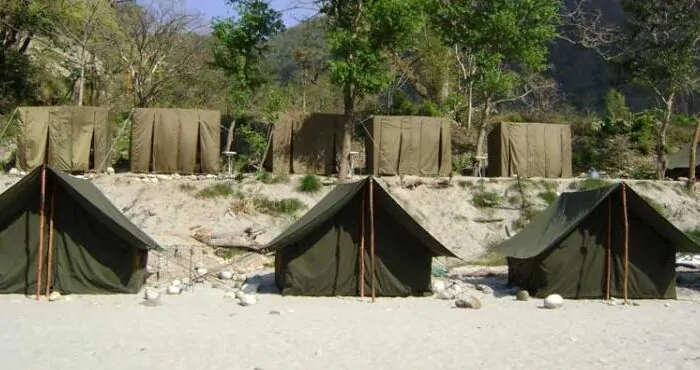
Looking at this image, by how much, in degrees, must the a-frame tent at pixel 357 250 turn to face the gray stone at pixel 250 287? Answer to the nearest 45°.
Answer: approximately 90° to its right

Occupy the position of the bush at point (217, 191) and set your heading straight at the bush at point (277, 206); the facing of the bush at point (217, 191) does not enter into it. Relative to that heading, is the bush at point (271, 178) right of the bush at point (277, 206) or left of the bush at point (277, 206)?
left

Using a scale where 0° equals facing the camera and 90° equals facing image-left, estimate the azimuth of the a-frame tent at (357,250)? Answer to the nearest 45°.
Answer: approximately 0°

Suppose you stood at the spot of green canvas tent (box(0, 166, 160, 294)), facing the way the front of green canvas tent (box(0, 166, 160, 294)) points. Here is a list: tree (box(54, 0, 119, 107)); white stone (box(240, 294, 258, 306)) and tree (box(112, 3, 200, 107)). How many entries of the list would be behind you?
2

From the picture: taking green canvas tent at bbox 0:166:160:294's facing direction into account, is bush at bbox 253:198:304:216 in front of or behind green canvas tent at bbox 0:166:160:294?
behind

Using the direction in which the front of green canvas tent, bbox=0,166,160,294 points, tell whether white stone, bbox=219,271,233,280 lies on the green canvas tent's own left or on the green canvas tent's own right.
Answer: on the green canvas tent's own left

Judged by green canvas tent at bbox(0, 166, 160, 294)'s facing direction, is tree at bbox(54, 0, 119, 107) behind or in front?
behind

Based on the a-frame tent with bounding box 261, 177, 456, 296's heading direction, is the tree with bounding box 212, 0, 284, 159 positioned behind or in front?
behind

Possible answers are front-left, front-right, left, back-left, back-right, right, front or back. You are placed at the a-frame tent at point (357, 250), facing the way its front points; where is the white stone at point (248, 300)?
front-right

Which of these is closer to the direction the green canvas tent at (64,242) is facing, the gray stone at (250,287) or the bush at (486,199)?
the gray stone

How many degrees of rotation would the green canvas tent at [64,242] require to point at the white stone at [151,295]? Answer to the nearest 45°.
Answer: approximately 45° to its left

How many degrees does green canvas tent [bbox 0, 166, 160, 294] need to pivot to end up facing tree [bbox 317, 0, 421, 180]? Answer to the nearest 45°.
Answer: approximately 135° to its left

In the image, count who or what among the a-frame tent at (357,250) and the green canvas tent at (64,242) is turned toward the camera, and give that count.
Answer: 2

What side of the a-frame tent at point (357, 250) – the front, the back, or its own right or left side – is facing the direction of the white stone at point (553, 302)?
left
